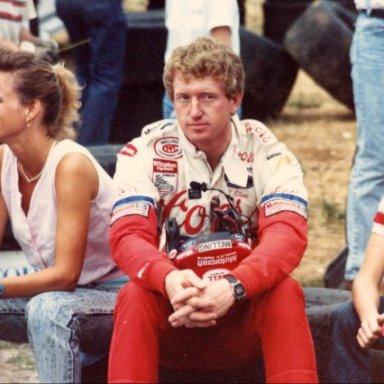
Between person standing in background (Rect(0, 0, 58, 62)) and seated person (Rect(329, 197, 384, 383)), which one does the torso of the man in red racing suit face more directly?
the seated person

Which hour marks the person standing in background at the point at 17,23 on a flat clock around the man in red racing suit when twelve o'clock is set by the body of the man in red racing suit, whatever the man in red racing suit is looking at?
The person standing in background is roughly at 5 o'clock from the man in red racing suit.

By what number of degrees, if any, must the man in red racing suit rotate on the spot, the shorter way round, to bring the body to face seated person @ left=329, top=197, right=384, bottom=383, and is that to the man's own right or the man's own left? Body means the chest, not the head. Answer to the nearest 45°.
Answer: approximately 90° to the man's own left

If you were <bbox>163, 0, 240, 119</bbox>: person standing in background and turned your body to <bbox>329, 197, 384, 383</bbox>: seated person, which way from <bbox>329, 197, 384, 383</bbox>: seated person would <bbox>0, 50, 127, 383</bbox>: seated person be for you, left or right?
right

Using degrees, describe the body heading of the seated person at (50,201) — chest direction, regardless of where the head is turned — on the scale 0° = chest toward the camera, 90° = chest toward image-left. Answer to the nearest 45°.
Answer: approximately 45°

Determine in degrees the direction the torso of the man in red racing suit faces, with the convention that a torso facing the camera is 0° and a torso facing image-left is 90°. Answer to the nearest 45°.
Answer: approximately 0°

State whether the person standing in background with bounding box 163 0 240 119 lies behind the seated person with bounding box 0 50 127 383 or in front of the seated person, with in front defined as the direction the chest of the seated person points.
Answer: behind

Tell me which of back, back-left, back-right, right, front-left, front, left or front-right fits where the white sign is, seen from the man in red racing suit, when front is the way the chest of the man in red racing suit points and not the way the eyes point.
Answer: back-right

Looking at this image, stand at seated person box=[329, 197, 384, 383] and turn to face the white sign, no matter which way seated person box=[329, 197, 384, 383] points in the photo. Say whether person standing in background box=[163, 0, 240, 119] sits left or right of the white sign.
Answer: right

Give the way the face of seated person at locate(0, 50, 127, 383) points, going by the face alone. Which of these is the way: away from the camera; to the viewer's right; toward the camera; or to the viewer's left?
to the viewer's left

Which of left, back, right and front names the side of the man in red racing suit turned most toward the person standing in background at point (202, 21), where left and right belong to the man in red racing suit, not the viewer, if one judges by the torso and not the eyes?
back
